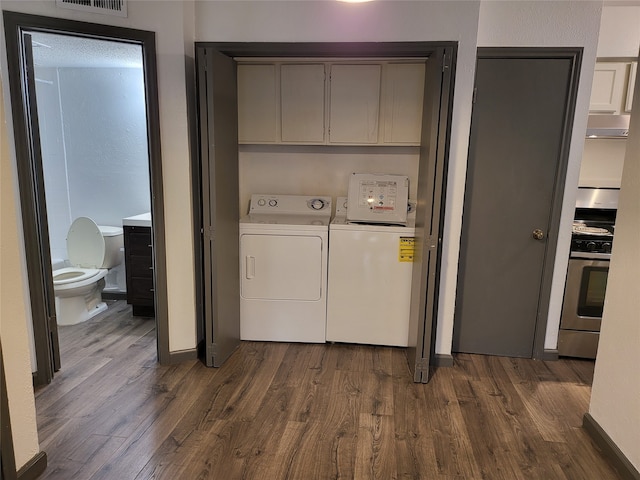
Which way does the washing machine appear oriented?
toward the camera

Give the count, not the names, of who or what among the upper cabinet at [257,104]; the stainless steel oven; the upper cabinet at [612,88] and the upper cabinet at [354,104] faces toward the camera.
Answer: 4

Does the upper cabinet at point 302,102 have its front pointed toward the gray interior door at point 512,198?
no

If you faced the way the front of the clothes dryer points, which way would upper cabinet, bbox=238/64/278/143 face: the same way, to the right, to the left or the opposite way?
the same way

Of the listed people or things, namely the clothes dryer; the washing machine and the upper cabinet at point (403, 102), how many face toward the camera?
3

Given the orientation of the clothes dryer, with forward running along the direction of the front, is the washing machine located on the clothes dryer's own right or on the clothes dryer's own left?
on the clothes dryer's own left

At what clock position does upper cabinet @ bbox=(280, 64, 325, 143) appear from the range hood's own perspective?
The upper cabinet is roughly at 2 o'clock from the range hood.

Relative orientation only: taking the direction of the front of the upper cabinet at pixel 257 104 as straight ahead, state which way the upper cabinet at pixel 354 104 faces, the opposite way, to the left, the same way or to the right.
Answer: the same way

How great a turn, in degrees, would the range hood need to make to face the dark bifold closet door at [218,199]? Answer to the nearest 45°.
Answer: approximately 45° to its right

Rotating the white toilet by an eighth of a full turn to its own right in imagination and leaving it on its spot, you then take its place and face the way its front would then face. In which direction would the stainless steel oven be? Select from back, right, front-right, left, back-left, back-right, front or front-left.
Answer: back-left

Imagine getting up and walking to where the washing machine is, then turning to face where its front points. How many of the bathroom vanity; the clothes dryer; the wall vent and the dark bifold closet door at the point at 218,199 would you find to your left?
0

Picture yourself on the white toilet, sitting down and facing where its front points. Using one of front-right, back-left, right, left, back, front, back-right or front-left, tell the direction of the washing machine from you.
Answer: left

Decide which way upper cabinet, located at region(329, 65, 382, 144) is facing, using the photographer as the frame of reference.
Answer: facing the viewer

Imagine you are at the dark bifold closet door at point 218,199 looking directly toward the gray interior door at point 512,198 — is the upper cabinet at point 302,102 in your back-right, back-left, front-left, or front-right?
front-left

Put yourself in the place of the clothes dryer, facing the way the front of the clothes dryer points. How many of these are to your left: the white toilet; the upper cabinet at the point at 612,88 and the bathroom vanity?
1

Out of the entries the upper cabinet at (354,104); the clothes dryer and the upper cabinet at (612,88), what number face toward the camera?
3
